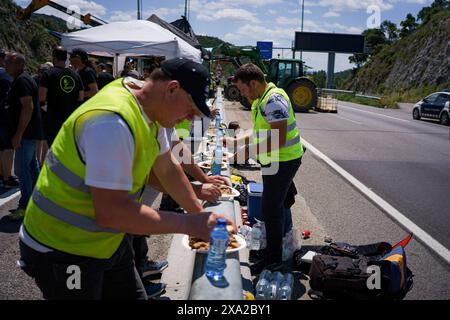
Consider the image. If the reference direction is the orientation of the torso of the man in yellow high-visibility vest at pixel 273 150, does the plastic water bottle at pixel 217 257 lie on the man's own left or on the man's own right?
on the man's own left

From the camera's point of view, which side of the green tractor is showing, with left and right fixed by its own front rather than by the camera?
left

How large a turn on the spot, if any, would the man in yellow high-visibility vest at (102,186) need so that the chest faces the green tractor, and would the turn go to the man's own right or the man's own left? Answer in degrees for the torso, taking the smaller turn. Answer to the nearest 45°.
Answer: approximately 90° to the man's own left

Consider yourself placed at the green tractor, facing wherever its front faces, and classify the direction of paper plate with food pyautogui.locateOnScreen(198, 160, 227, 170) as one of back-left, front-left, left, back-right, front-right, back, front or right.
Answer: left

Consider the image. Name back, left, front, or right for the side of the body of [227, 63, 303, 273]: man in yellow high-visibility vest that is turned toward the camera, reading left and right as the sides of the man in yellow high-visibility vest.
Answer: left

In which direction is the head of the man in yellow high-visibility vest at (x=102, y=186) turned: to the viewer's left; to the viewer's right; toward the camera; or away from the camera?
to the viewer's right

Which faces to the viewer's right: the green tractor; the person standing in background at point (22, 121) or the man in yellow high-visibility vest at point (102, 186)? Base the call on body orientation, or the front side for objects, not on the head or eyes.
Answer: the man in yellow high-visibility vest

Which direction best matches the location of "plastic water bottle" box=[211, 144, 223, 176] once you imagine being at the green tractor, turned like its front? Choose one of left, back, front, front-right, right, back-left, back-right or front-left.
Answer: left

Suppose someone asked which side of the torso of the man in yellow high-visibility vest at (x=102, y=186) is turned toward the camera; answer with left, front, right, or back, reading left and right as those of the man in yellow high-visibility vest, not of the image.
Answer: right

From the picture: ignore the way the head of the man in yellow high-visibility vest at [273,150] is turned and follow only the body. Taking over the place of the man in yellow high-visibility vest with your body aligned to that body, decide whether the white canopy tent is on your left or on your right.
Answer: on your right

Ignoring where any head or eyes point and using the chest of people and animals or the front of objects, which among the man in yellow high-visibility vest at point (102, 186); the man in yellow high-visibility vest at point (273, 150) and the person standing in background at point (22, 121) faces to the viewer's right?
the man in yellow high-visibility vest at point (102, 186)

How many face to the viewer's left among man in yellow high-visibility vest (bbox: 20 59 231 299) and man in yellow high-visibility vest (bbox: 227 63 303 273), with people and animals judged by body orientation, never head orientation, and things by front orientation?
1
